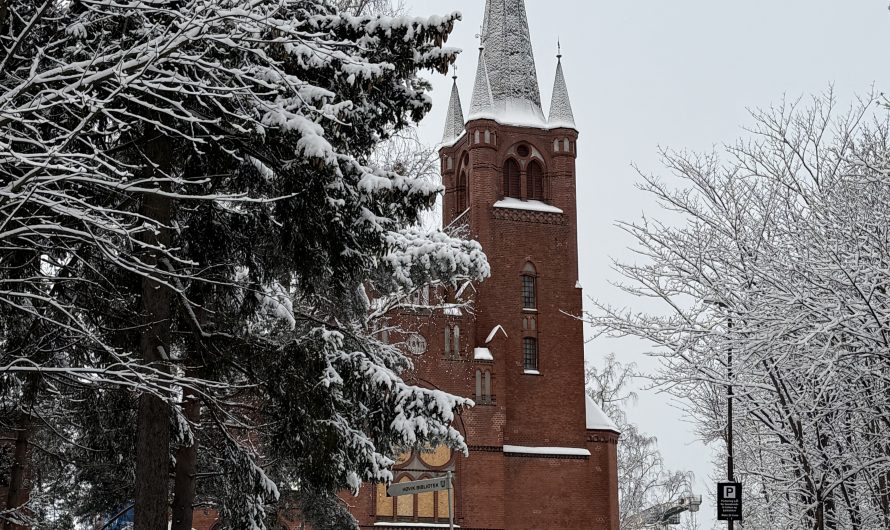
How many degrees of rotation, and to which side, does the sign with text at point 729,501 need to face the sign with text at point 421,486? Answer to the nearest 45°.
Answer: approximately 45° to its right

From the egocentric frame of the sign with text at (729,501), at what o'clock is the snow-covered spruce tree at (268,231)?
The snow-covered spruce tree is roughly at 1 o'clock from the sign with text.

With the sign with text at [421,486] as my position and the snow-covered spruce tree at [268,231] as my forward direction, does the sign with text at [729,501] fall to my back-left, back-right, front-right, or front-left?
back-left

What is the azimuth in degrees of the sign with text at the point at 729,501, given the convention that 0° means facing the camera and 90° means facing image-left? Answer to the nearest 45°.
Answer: approximately 0°
